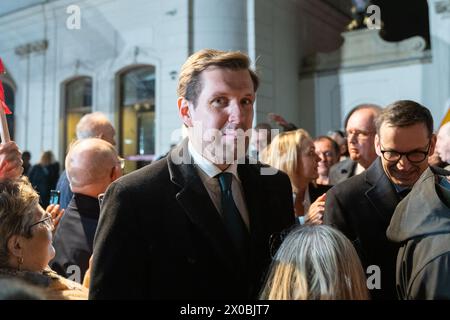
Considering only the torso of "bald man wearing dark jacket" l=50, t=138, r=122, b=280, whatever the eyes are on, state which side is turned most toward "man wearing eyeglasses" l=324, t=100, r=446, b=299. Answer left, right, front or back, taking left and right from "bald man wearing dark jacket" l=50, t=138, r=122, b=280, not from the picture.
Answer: right

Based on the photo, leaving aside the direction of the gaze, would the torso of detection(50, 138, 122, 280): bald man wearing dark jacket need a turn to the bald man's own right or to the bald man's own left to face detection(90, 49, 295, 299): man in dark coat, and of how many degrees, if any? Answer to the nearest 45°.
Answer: approximately 135° to the bald man's own right

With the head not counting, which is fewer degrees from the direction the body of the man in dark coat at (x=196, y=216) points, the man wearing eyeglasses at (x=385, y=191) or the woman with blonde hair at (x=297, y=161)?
the man wearing eyeglasses

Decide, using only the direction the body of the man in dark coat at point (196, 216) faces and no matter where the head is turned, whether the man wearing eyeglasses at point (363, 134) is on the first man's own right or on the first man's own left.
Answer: on the first man's own left

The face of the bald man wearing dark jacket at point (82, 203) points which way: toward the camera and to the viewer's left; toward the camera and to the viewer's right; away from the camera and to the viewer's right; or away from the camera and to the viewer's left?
away from the camera and to the viewer's right

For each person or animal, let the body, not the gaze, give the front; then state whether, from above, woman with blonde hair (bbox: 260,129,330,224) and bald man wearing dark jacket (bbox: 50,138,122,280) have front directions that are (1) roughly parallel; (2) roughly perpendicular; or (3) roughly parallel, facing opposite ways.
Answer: roughly perpendicular

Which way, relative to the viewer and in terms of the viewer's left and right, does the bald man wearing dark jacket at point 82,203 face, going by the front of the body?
facing away from the viewer and to the right of the viewer
